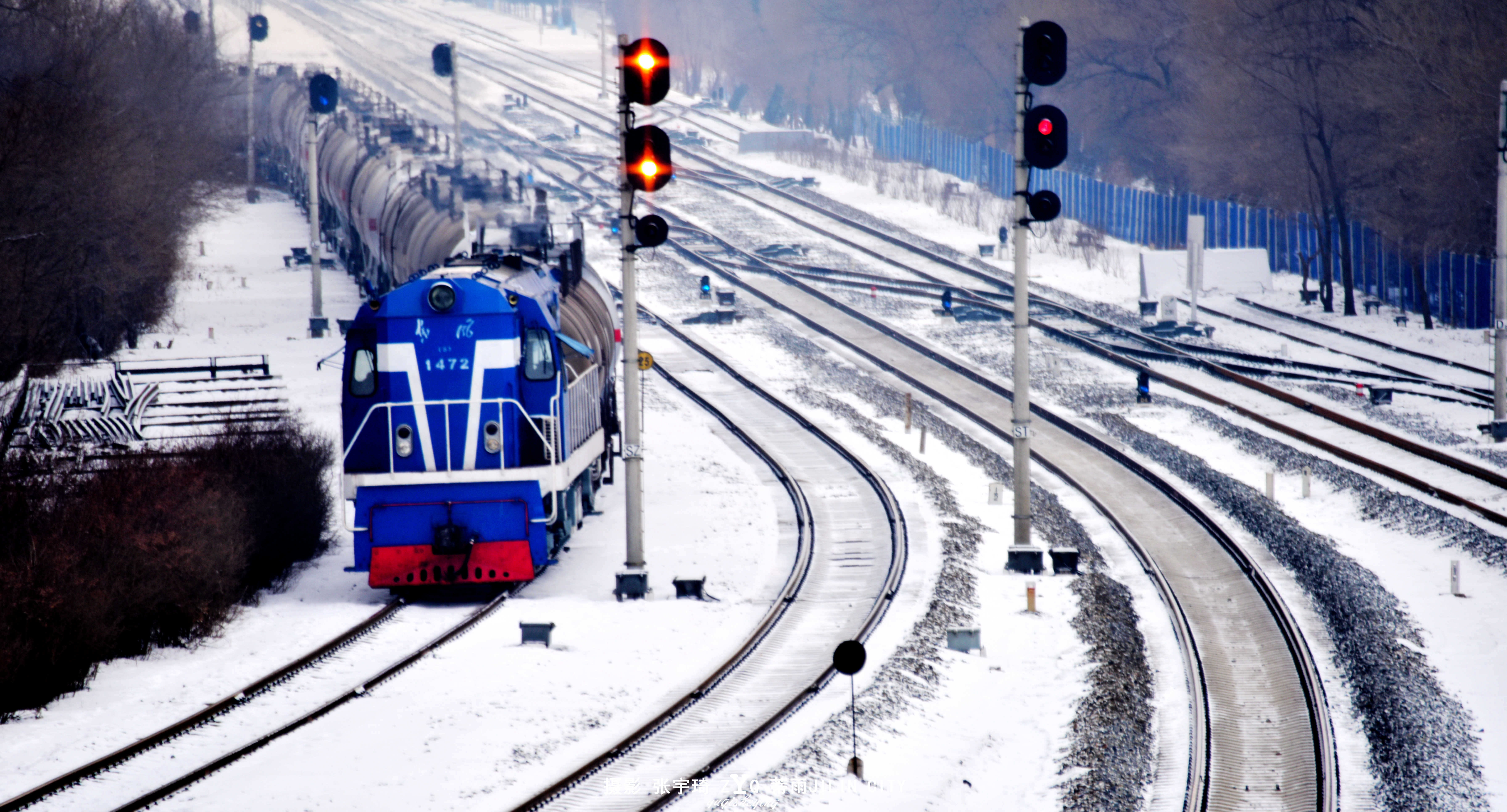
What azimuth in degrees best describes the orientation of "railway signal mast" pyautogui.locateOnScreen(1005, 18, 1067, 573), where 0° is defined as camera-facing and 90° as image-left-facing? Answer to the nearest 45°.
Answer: approximately 0°

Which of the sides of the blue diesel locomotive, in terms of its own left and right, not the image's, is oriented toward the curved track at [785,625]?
left

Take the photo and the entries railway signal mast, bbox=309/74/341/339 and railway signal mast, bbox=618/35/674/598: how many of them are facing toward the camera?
2

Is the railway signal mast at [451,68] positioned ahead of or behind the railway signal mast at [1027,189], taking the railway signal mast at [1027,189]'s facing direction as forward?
behind

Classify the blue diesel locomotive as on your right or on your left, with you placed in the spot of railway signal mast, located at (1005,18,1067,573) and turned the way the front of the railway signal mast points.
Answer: on your right

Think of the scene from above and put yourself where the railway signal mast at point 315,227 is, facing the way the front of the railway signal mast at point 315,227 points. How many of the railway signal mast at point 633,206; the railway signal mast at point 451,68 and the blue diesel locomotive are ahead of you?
2

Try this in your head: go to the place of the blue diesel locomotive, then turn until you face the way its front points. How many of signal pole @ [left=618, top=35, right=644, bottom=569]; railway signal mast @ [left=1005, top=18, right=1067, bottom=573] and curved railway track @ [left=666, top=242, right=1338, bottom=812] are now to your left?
3

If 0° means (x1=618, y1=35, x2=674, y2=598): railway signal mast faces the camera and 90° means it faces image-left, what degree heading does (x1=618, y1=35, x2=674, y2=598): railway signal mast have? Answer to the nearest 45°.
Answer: approximately 0°

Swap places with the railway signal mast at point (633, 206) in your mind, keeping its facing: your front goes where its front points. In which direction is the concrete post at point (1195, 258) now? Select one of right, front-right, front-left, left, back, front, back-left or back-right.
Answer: back-left

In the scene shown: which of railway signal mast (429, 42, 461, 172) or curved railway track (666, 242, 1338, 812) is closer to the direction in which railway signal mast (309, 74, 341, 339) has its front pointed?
the curved railway track
